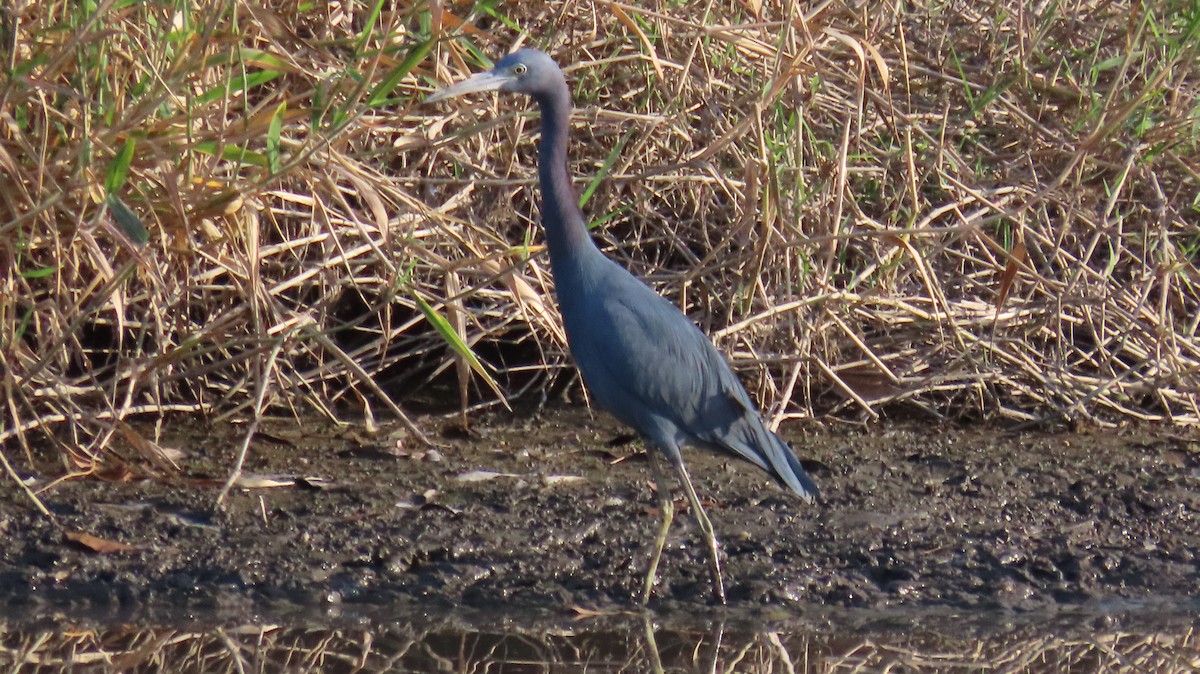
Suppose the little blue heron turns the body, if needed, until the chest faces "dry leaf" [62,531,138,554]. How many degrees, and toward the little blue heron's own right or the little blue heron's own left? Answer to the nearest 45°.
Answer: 0° — it already faces it

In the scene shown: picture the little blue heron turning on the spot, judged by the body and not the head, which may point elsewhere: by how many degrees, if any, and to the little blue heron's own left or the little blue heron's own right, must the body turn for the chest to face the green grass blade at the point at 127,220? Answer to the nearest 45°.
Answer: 0° — it already faces it

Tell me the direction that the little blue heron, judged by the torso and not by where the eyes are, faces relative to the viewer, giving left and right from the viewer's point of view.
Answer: facing to the left of the viewer
